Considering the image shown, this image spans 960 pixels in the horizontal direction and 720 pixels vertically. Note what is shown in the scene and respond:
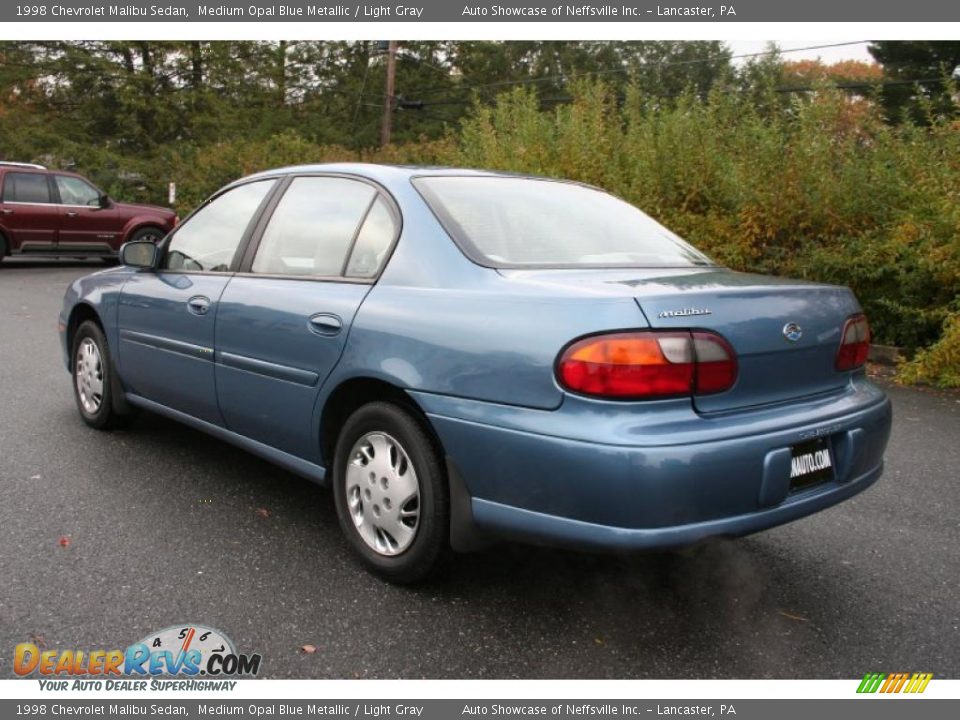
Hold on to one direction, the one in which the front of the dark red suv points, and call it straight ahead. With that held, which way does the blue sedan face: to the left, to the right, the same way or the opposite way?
to the left

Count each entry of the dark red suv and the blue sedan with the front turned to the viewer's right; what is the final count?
1

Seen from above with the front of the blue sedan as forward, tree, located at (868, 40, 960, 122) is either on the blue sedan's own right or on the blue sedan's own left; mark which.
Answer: on the blue sedan's own right

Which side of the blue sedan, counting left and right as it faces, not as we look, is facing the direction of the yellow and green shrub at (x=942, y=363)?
right

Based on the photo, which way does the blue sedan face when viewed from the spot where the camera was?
facing away from the viewer and to the left of the viewer

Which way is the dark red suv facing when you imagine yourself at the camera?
facing to the right of the viewer

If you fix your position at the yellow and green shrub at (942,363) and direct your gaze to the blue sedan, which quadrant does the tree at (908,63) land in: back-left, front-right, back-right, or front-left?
back-right

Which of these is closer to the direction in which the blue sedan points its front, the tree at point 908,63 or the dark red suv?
the dark red suv

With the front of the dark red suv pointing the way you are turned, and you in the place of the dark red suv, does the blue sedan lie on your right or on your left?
on your right
